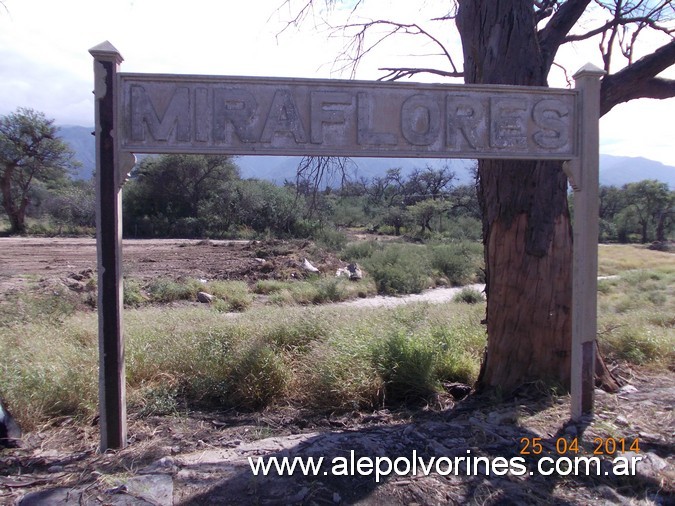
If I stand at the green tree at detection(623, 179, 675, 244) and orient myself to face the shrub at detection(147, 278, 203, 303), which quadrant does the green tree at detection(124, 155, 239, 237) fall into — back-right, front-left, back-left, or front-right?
front-right

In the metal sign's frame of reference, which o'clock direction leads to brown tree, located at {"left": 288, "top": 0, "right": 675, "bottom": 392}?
The brown tree is roughly at 8 o'clock from the metal sign.

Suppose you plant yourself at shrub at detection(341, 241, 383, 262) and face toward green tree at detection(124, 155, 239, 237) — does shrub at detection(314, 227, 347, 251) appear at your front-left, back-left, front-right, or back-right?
front-right

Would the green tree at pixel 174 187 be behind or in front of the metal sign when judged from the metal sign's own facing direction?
behind

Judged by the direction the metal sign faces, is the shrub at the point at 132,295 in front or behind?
behind

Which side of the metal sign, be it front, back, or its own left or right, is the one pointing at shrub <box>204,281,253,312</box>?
back

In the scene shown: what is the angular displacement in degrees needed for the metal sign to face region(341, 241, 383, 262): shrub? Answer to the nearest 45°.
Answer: approximately 180°

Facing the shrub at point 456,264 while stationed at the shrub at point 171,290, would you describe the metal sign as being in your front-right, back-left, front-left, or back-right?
back-right

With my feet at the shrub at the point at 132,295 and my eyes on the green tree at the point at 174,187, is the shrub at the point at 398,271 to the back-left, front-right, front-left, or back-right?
front-right

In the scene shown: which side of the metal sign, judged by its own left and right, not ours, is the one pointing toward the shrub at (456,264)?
back

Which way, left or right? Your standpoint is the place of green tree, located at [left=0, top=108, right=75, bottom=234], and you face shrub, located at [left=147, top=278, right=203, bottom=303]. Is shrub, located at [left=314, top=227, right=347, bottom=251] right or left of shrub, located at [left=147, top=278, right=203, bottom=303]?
left

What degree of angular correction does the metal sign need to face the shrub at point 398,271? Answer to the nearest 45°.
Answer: approximately 180°

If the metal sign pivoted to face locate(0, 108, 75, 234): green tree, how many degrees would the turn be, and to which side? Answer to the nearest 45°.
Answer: approximately 135° to its right

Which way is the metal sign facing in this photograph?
toward the camera

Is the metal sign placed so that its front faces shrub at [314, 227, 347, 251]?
no
